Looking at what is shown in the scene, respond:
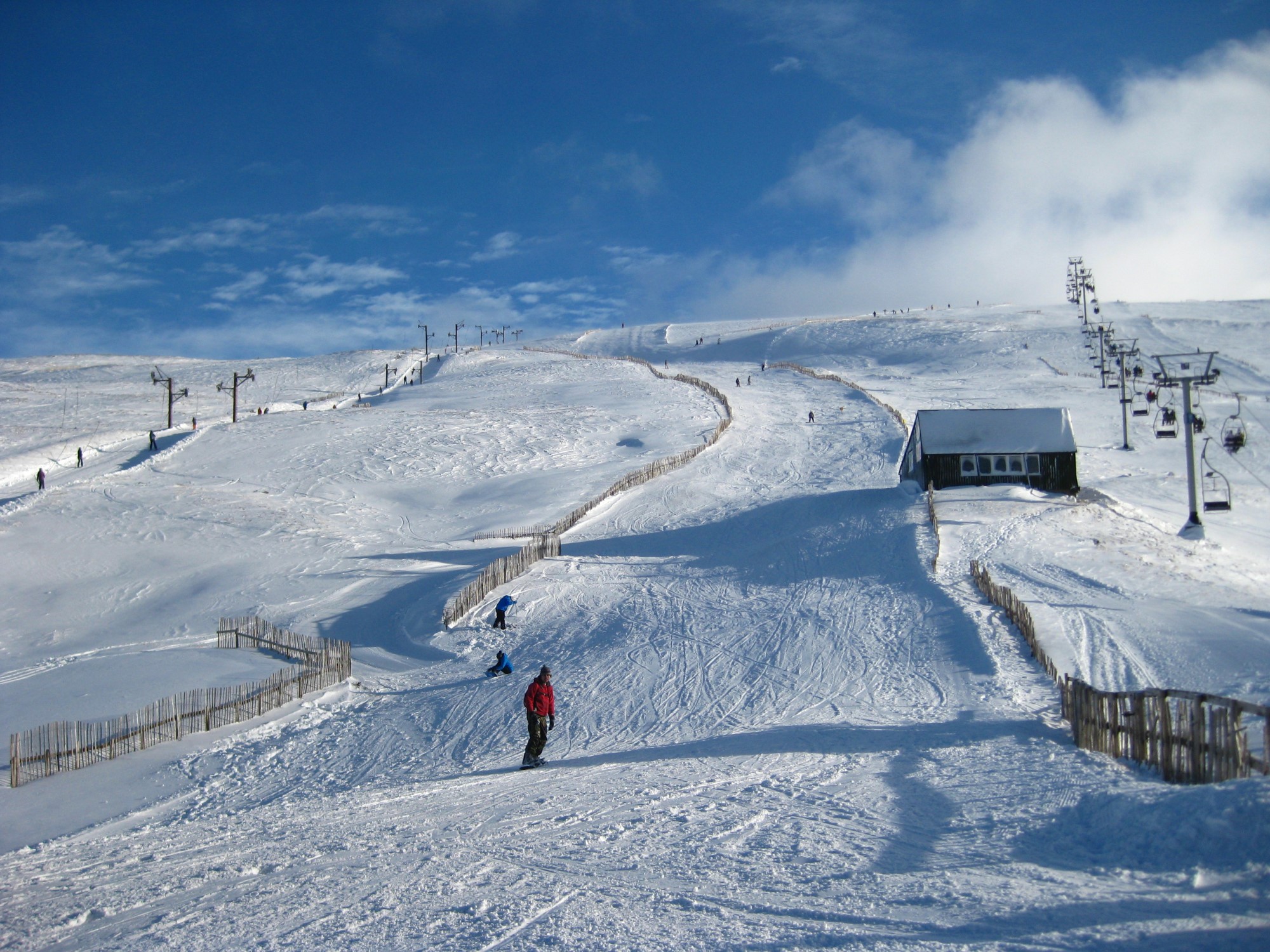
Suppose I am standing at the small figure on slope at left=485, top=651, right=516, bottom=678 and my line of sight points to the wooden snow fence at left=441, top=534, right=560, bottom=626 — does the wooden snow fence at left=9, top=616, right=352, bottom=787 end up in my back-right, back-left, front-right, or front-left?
back-left

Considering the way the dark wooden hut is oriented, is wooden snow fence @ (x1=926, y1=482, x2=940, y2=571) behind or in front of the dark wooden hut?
in front

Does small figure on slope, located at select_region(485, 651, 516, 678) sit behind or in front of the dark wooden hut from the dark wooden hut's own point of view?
in front

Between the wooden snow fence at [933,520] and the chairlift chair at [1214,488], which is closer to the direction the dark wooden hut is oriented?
the wooden snow fence

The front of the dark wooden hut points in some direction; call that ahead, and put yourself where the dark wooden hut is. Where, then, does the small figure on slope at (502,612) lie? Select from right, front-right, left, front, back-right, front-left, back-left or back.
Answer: front-right

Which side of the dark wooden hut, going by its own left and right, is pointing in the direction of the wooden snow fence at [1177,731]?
front

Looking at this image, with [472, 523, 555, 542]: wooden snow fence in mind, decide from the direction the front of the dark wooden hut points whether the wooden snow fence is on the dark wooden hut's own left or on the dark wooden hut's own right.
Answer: on the dark wooden hut's own right

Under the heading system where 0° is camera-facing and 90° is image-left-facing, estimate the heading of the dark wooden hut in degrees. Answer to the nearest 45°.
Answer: approximately 0°

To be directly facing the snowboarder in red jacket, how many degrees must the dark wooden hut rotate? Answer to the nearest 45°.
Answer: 0° — it already faces them

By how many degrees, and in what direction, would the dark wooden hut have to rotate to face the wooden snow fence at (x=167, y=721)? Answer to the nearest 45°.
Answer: approximately 45° to its right
